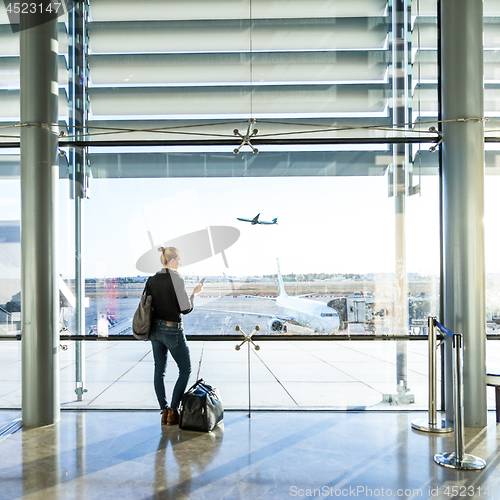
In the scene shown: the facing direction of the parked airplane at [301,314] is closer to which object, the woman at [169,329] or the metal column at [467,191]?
the metal column

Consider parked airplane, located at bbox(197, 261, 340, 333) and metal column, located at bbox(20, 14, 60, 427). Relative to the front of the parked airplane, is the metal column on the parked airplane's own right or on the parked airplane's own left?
on the parked airplane's own right

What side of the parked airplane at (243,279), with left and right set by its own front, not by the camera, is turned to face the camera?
right

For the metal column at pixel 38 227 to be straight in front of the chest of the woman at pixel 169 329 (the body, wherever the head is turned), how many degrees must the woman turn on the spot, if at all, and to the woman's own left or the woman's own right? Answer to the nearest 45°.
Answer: approximately 135° to the woman's own left

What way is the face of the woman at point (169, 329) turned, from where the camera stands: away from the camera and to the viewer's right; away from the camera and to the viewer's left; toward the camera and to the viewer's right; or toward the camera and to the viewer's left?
away from the camera and to the viewer's right

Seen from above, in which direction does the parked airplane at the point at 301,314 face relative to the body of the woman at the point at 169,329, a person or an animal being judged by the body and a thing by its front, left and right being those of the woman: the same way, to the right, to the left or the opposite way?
to the right

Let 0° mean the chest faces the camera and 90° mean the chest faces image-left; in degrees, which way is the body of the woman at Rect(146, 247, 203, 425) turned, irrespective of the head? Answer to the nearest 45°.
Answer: approximately 225°

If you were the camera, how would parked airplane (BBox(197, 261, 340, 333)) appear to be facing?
facing the viewer and to the right of the viewer

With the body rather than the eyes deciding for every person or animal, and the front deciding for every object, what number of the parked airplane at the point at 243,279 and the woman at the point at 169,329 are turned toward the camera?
0
